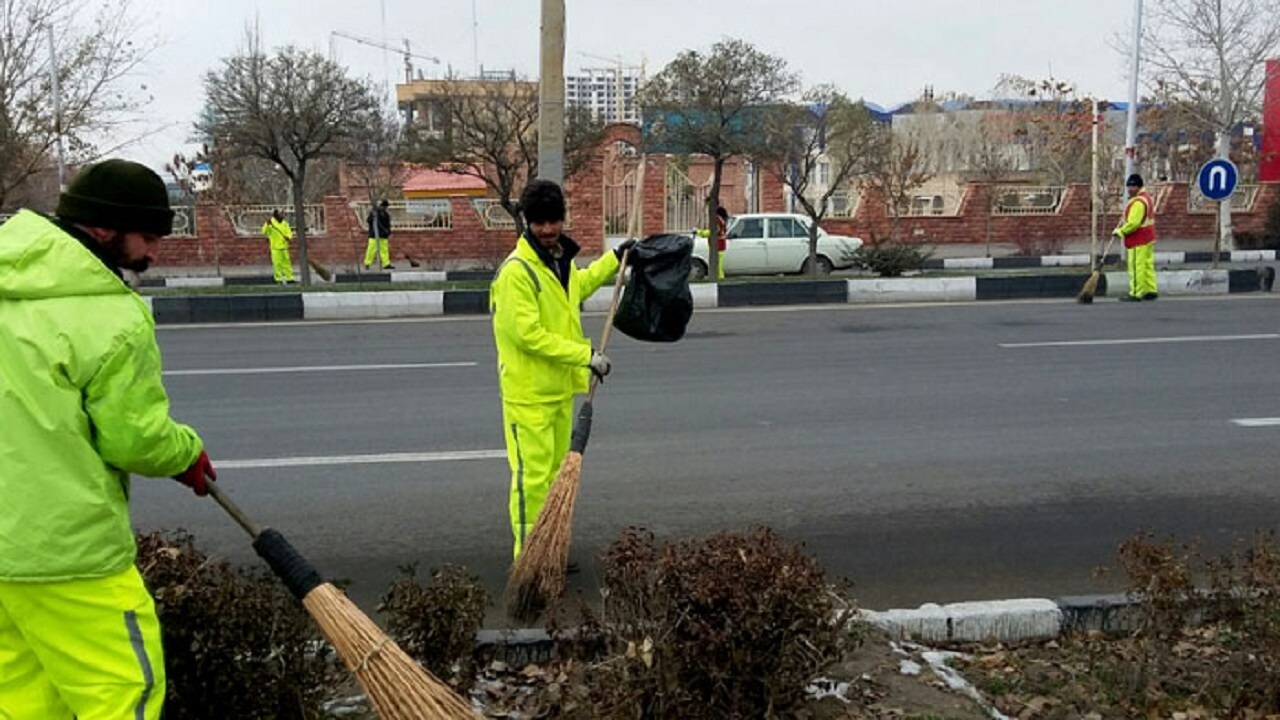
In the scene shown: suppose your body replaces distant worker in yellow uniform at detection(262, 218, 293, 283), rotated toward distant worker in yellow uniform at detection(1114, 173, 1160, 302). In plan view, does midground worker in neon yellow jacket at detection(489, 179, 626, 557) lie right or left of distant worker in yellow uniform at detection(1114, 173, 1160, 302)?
right

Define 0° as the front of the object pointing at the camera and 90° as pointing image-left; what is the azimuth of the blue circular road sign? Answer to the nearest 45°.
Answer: approximately 0°

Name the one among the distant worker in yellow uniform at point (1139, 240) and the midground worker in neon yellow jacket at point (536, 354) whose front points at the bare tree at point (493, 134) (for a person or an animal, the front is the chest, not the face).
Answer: the distant worker in yellow uniform

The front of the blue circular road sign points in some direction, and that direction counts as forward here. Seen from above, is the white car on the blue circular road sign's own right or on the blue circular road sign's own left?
on the blue circular road sign's own right

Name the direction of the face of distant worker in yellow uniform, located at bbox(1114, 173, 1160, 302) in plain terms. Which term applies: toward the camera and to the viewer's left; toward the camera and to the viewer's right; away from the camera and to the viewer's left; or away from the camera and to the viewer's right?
toward the camera and to the viewer's left

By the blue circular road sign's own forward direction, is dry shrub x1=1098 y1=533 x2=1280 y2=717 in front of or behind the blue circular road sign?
in front

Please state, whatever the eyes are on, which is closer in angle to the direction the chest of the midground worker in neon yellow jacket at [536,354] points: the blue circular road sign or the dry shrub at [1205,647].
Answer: the dry shrub
